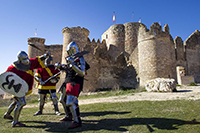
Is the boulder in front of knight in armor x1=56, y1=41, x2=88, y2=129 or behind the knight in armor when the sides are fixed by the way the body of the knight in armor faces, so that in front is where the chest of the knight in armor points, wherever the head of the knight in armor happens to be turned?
behind

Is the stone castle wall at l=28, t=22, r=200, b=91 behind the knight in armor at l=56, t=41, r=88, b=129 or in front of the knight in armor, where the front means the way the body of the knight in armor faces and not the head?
behind

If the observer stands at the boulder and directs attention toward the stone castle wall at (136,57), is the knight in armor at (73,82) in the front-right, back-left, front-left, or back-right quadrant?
back-left

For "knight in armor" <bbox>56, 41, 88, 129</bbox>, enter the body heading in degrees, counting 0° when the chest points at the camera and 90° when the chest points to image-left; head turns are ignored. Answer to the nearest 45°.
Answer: approximately 45°
